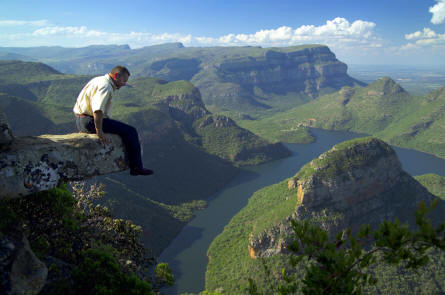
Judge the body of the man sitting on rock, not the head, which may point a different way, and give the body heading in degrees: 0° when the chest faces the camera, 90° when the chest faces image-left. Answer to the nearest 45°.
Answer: approximately 270°

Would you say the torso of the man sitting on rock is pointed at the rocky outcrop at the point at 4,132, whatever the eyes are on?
no
